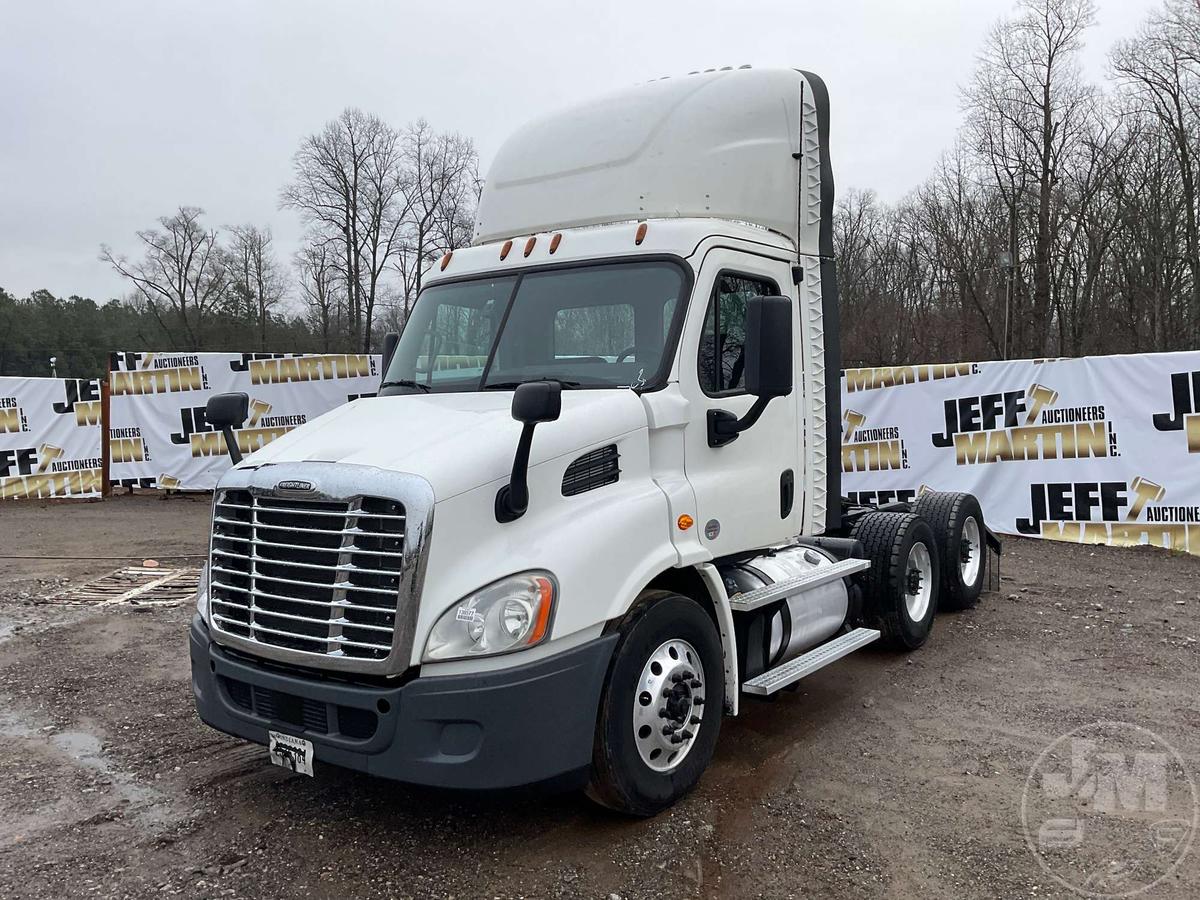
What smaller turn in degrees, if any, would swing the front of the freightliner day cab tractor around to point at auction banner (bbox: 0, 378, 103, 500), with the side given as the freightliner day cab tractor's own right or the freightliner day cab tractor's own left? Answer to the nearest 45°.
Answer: approximately 90° to the freightliner day cab tractor's own right

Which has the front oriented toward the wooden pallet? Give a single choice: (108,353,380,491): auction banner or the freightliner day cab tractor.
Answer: the auction banner

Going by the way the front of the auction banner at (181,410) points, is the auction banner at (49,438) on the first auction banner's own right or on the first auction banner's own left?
on the first auction banner's own right

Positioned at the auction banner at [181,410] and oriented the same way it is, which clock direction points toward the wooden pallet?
The wooden pallet is roughly at 12 o'clock from the auction banner.

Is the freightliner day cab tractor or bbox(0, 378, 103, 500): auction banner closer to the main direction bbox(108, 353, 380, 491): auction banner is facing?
the freightliner day cab tractor

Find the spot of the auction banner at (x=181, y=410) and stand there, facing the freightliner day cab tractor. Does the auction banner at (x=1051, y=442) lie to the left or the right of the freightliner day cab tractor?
left

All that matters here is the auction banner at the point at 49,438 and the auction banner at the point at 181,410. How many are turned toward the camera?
2

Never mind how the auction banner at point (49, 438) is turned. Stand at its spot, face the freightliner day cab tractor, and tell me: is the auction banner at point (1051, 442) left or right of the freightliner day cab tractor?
left

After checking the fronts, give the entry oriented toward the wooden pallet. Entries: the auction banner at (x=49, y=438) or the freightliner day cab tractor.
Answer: the auction banner

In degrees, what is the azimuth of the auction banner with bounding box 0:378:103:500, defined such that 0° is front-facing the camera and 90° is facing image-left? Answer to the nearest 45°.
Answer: approximately 0°

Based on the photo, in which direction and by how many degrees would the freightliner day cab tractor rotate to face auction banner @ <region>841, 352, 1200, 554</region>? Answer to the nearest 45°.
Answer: approximately 180°
